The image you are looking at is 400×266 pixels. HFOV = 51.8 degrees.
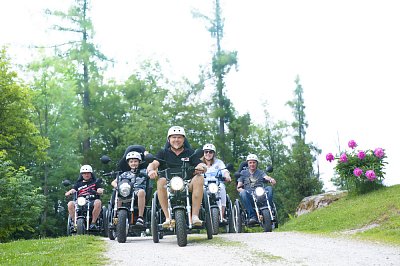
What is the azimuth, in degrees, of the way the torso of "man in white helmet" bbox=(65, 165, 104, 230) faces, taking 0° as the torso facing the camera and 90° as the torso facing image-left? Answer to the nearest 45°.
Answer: approximately 0°

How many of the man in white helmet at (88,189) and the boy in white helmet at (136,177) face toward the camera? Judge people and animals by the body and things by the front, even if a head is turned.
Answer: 2

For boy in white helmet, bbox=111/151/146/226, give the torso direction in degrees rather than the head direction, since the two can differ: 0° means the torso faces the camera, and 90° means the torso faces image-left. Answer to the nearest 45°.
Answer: approximately 0°

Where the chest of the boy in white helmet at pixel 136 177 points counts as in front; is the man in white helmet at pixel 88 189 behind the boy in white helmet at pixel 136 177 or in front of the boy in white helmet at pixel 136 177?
behind

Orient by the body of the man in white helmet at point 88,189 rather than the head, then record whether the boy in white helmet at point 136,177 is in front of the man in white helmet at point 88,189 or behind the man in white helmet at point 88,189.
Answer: in front

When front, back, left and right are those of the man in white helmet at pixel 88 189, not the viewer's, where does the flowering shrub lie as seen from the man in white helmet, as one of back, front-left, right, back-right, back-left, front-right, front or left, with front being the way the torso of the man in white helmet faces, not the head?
left

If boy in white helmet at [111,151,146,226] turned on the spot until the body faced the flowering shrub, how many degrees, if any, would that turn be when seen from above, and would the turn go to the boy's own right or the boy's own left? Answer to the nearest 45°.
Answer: approximately 135° to the boy's own left
